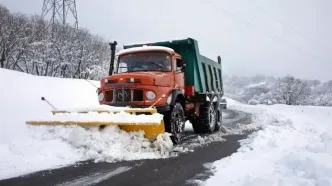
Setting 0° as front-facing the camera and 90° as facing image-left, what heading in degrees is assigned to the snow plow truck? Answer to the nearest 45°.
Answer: approximately 45°
